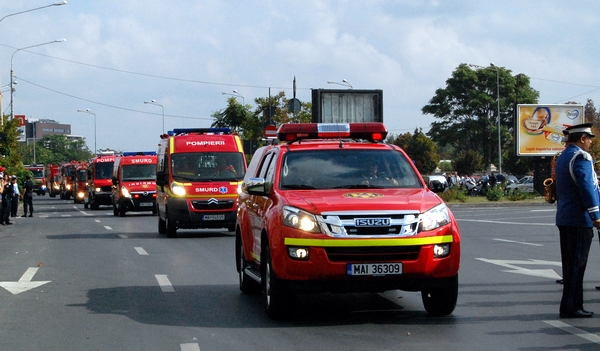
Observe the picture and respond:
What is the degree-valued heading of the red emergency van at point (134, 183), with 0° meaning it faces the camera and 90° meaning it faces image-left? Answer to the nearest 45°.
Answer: approximately 0°

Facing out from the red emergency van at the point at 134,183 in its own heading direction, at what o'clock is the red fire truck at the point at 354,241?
the red fire truck at the point at 354,241 is roughly at 12 o'clock from the red emergency van at the point at 134,183.

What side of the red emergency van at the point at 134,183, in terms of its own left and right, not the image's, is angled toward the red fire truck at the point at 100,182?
back

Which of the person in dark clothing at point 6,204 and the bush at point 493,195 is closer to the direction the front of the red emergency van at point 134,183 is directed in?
the person in dark clothing

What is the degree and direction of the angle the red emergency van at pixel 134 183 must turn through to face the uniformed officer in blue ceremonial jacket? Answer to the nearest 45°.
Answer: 0° — it already faces them

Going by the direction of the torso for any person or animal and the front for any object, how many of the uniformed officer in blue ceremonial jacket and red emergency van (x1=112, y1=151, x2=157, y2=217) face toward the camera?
1

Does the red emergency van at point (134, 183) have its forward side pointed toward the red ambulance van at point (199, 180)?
yes
